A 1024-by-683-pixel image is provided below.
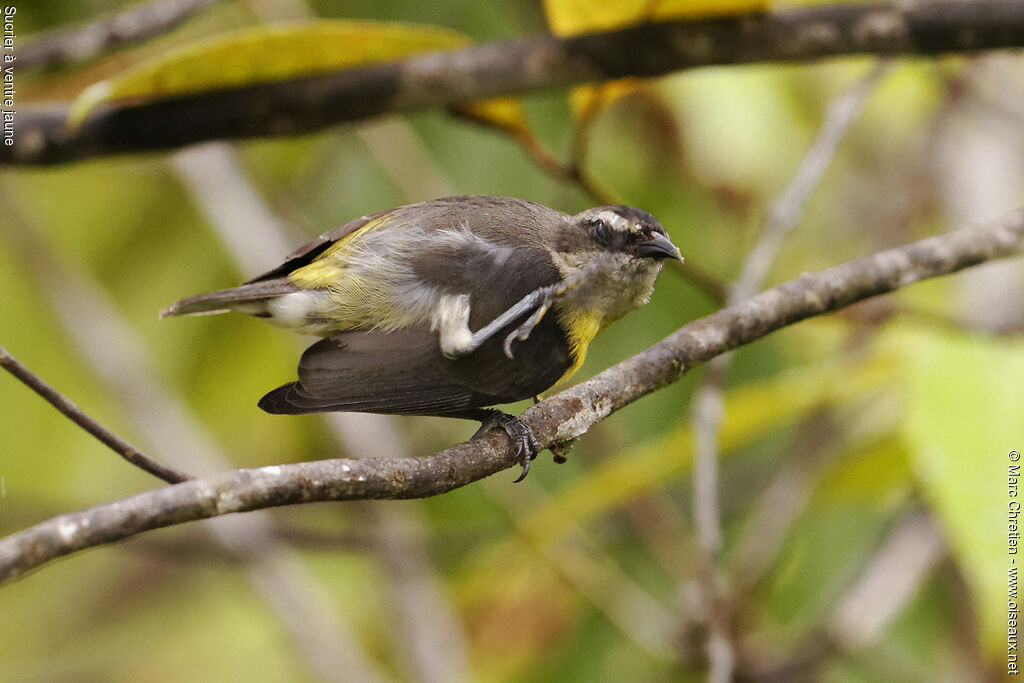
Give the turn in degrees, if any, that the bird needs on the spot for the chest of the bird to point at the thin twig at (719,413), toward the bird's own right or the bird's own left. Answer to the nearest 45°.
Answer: approximately 45° to the bird's own left

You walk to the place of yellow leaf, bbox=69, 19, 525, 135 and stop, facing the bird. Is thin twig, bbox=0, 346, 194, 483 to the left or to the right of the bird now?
right

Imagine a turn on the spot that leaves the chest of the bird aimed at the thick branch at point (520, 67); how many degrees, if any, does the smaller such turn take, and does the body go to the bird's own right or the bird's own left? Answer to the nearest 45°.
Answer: approximately 90° to the bird's own left

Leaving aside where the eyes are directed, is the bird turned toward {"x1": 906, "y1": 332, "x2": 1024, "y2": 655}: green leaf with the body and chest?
yes

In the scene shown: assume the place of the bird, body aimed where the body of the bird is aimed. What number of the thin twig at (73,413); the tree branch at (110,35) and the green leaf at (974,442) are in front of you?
1

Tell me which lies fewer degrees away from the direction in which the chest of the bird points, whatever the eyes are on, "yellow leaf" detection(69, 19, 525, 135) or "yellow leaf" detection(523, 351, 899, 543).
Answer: the "yellow leaf" detection(523, 351, 899, 543)

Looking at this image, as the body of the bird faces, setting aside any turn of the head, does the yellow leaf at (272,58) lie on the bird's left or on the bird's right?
on the bird's left

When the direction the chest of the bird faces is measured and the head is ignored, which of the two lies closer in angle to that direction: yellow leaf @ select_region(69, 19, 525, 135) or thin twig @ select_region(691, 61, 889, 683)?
the thin twig

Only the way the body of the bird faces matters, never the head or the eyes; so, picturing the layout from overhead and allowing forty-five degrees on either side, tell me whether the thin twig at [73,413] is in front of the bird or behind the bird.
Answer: behind

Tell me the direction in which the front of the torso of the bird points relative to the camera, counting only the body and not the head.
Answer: to the viewer's right

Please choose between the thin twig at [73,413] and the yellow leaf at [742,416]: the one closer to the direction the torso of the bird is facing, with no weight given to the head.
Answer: the yellow leaf
